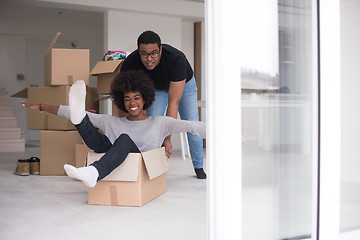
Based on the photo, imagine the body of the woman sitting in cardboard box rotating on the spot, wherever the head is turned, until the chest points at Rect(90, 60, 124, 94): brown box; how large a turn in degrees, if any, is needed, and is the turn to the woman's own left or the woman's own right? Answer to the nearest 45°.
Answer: approximately 135° to the woman's own right

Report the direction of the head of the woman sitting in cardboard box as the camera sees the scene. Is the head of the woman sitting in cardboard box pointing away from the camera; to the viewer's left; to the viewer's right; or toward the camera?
toward the camera

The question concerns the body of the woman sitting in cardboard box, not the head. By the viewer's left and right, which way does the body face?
facing the viewer and to the left of the viewer

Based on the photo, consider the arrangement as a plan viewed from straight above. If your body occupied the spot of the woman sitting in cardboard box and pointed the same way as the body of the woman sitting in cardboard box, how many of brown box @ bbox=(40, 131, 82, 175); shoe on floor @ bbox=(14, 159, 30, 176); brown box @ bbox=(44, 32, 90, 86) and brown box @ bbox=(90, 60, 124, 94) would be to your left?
0

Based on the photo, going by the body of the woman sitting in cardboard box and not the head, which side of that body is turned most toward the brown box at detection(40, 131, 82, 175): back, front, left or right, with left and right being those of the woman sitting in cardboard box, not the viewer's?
right

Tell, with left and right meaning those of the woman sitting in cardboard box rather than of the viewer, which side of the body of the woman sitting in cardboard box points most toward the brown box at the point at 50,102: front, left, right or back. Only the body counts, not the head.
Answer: right

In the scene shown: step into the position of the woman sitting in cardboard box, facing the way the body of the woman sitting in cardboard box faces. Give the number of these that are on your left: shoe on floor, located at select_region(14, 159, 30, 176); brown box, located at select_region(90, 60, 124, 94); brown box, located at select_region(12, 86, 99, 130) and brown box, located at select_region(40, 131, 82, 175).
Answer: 0

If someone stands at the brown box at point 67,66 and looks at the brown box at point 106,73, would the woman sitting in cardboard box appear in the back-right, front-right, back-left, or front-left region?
front-right
